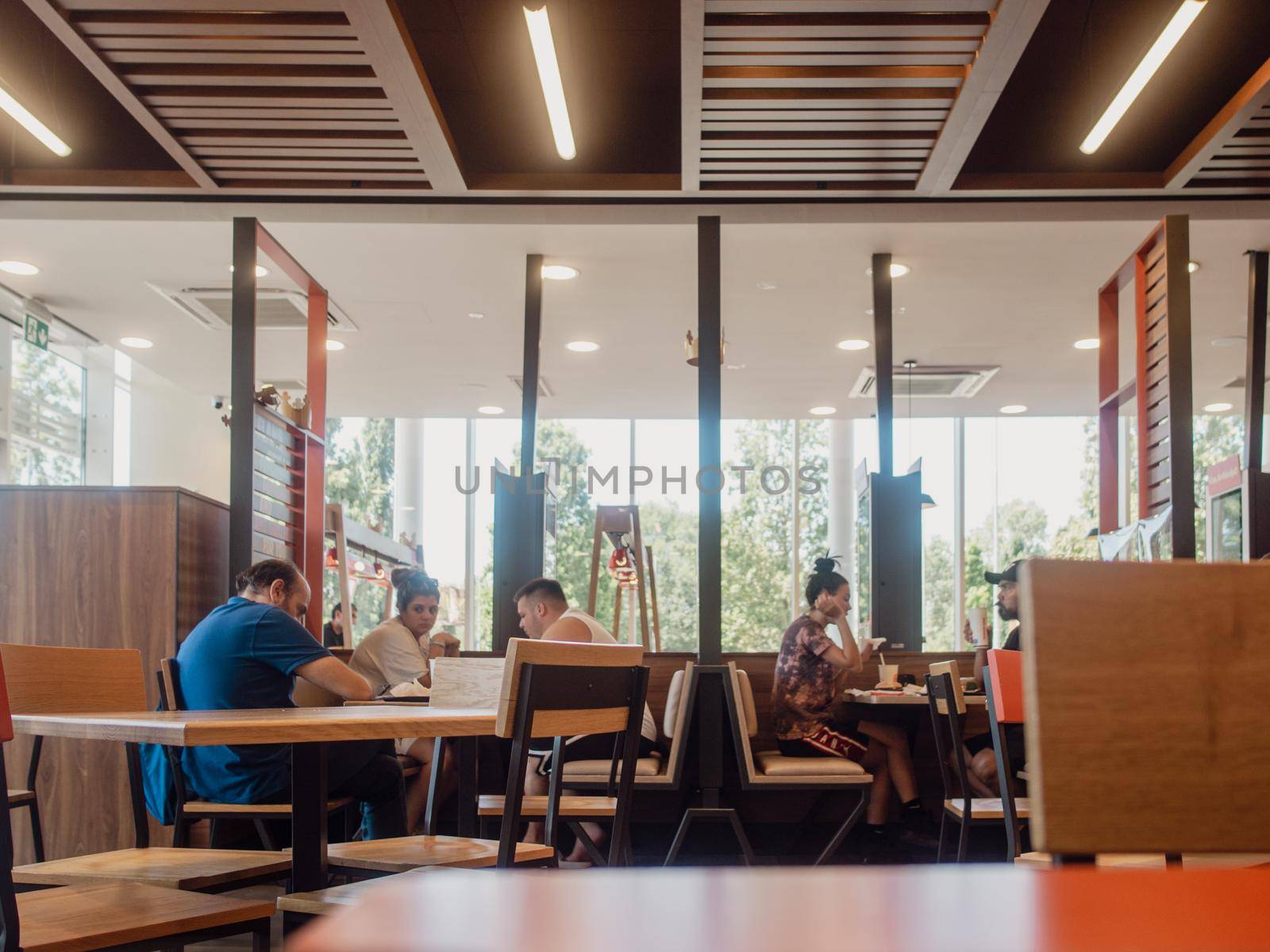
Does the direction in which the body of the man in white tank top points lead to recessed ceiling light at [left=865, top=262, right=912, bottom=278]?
no

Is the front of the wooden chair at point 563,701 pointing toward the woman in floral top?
no

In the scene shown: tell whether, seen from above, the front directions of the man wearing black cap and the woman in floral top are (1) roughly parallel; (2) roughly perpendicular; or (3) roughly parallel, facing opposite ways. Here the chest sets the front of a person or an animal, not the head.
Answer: roughly parallel, facing opposite ways

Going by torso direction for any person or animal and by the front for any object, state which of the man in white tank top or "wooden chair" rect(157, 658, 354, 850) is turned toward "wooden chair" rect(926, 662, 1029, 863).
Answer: "wooden chair" rect(157, 658, 354, 850)

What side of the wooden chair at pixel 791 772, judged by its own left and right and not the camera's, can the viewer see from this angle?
right

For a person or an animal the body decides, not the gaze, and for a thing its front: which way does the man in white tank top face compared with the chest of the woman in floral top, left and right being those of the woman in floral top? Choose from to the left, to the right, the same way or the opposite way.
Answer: the opposite way

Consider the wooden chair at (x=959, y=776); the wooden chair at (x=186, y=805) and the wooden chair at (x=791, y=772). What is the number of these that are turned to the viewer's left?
0

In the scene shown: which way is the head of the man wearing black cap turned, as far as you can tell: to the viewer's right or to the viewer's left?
to the viewer's left

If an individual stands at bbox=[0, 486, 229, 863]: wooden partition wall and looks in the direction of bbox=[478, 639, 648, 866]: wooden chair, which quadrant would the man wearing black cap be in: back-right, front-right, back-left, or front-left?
front-left

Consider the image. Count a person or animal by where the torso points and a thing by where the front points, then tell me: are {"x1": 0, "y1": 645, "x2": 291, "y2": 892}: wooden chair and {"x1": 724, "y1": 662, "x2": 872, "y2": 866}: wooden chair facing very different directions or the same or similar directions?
same or similar directions

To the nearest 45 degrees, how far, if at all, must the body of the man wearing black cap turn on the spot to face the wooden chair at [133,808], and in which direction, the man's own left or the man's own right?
approximately 45° to the man's own left

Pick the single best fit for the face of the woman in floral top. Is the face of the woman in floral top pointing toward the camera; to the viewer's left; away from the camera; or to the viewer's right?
to the viewer's right

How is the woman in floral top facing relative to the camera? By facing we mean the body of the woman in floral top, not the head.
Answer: to the viewer's right

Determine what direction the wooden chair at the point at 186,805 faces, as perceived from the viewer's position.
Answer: facing to the right of the viewer

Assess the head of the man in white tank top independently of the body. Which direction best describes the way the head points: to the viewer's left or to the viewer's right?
to the viewer's left
